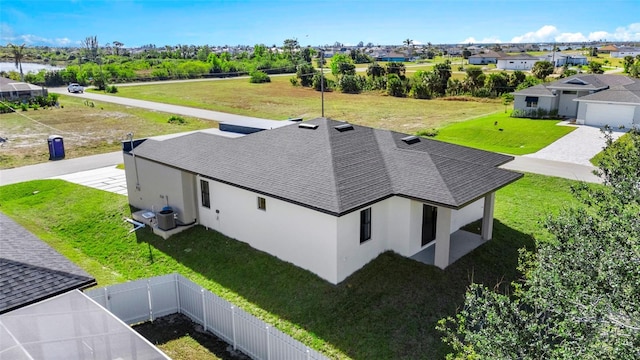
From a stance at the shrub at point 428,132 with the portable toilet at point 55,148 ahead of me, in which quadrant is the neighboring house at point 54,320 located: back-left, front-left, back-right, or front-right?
front-left

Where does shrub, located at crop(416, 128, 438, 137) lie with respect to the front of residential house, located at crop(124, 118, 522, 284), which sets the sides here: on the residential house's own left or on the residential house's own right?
on the residential house's own right

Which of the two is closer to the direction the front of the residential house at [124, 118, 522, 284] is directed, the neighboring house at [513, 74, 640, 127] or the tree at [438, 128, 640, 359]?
the neighboring house

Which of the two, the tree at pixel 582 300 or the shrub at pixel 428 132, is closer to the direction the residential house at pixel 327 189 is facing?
the shrub

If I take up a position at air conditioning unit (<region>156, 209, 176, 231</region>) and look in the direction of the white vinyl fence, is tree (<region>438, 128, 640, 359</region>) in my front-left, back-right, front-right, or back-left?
front-left

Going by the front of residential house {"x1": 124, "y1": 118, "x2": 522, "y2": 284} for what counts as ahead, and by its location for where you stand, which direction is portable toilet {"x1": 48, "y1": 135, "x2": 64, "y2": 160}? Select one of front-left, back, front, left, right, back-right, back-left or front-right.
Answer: front

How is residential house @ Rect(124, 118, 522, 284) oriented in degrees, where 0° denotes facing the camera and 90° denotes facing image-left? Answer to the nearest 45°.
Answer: approximately 135°

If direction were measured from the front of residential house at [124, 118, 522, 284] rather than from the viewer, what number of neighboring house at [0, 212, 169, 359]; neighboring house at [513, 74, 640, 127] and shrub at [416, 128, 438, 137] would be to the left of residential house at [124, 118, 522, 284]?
1

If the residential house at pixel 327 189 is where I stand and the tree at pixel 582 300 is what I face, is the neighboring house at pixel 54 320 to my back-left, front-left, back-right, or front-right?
front-right

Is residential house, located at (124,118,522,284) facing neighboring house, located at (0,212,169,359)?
no

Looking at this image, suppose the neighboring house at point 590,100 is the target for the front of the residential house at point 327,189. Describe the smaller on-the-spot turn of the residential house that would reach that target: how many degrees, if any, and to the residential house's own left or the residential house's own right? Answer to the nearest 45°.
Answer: approximately 90° to the residential house's own right

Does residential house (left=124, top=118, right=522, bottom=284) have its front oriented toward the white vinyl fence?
no
